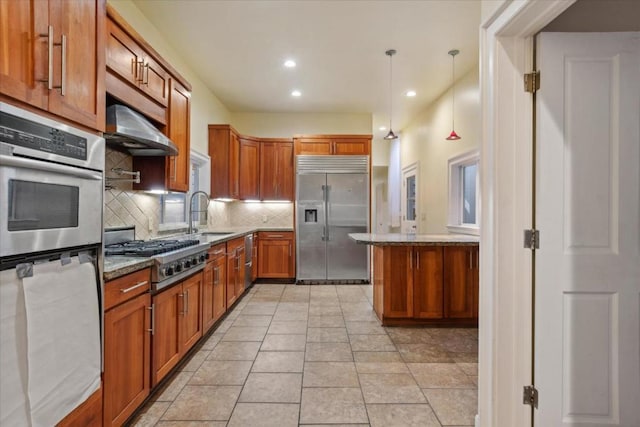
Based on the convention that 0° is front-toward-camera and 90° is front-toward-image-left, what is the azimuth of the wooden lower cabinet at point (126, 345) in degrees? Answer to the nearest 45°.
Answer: approximately 315°

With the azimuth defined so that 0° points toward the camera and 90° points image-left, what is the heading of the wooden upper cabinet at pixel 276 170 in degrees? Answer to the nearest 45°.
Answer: approximately 0°

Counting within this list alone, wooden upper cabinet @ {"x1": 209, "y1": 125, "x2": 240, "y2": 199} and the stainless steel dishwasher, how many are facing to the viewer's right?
2

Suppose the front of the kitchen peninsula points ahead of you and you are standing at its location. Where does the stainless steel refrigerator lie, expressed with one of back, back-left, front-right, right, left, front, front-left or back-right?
back-right

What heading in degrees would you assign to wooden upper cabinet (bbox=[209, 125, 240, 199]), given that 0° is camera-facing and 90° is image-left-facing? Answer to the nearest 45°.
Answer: approximately 270°

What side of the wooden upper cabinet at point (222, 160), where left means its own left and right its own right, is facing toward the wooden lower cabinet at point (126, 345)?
right

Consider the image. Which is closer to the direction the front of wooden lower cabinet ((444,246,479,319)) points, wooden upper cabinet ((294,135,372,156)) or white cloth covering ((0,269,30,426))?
the white cloth covering
